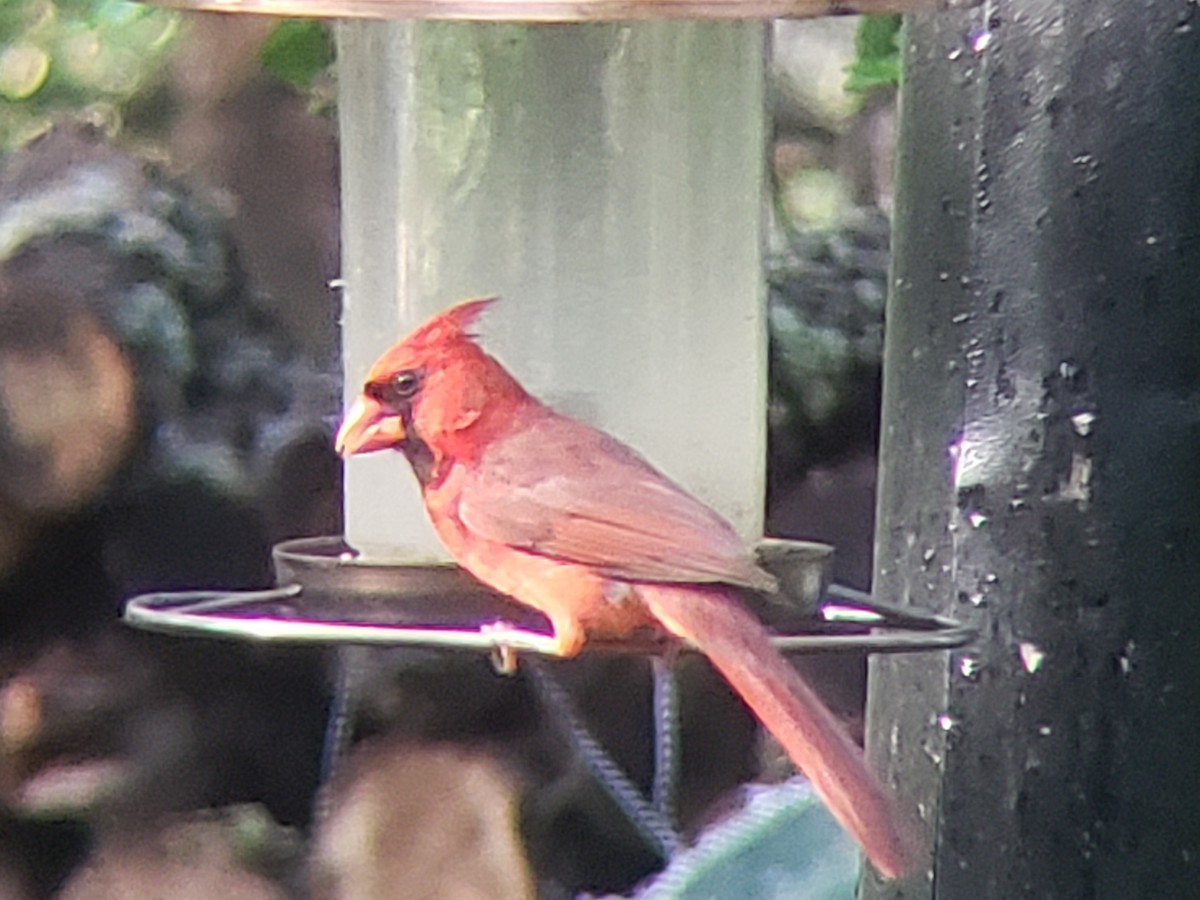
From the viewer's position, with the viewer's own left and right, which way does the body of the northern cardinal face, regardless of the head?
facing to the left of the viewer
